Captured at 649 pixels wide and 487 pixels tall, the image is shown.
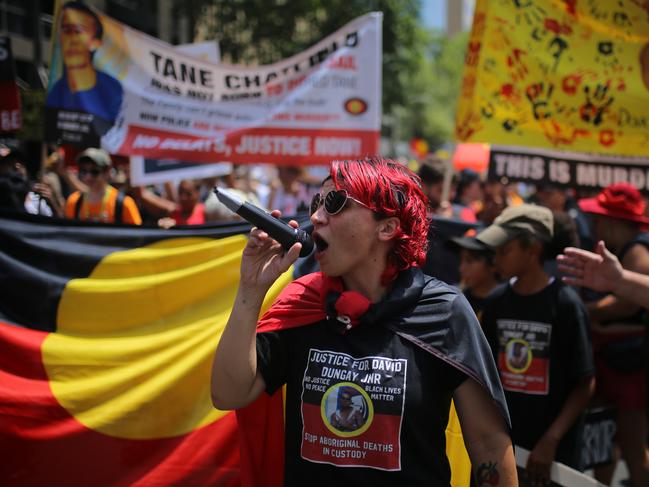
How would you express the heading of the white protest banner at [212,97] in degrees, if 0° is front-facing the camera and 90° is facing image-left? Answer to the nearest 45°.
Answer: approximately 0°

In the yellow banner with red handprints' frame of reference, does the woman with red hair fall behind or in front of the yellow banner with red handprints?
in front

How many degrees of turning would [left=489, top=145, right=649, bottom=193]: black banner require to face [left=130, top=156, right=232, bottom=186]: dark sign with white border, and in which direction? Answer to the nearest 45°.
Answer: approximately 90° to its right

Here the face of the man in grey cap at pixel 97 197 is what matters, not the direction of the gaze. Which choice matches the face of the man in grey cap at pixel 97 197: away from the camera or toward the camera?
toward the camera

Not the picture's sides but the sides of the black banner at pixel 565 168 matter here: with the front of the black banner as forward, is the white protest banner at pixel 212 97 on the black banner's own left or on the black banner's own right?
on the black banner's own right

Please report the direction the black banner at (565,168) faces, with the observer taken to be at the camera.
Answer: facing the viewer

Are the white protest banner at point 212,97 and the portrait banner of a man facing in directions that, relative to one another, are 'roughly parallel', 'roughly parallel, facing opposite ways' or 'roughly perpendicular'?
roughly parallel

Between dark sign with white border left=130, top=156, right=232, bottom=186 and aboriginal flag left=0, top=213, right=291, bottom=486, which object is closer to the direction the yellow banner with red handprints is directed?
the aboriginal flag

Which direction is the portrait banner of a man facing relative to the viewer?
toward the camera

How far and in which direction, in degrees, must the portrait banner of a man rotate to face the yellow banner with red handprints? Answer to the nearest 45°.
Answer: approximately 45° to its left
